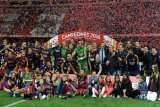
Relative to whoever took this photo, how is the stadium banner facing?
facing the viewer

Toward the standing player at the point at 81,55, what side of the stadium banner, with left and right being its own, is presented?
front
